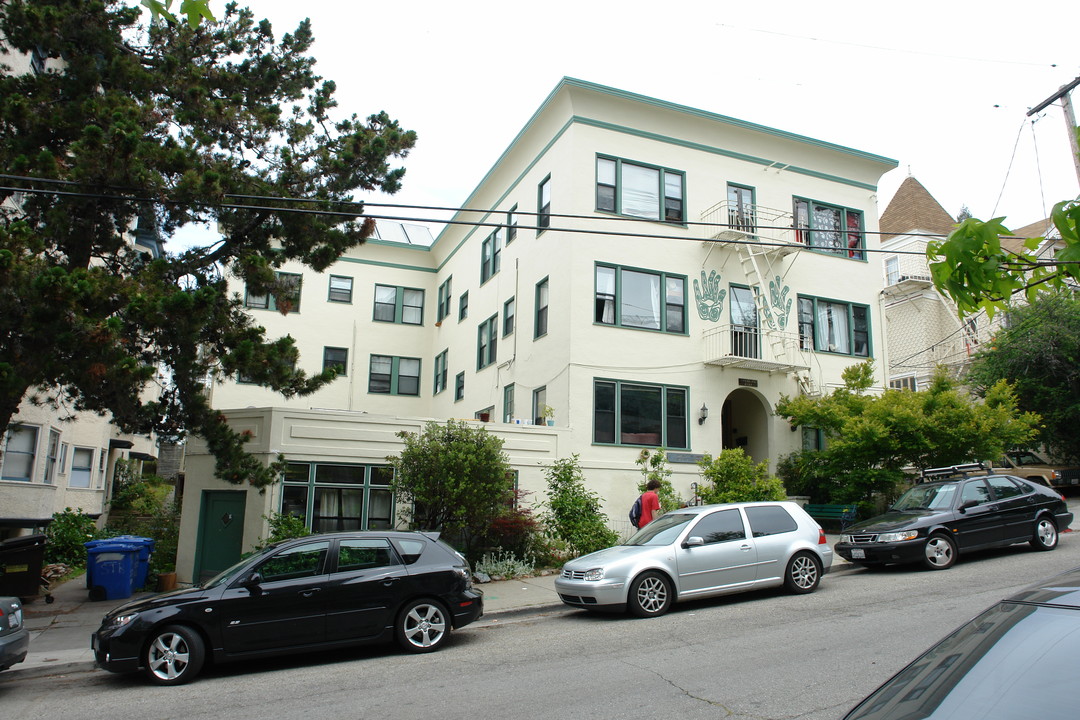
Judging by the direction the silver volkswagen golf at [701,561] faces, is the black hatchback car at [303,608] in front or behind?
in front

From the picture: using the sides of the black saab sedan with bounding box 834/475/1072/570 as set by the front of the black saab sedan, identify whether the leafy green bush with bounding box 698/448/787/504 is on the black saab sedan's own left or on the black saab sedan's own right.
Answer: on the black saab sedan's own right

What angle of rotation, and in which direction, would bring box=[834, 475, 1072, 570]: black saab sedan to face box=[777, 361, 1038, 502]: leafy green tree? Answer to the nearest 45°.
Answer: approximately 135° to its right

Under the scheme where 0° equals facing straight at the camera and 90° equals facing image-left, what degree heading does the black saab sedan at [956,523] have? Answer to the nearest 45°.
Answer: approximately 45°

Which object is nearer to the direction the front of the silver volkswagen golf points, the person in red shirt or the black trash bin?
the black trash bin

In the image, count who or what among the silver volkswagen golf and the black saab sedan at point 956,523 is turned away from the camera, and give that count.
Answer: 0

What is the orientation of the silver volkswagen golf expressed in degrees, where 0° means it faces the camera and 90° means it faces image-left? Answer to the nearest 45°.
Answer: approximately 45°

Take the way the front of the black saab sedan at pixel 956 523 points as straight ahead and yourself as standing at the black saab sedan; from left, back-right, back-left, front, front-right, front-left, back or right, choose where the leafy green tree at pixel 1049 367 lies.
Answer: back-right

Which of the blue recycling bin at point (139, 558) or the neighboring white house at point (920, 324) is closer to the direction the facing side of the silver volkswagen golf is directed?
the blue recycling bin

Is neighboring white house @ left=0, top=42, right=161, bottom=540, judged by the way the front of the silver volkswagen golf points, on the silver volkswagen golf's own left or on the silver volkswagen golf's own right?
on the silver volkswagen golf's own right

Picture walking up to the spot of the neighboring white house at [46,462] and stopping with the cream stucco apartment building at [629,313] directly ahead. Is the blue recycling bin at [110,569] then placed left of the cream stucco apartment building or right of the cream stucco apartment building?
right

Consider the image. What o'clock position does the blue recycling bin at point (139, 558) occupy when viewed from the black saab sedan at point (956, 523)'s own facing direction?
The blue recycling bin is roughly at 1 o'clock from the black saab sedan.
